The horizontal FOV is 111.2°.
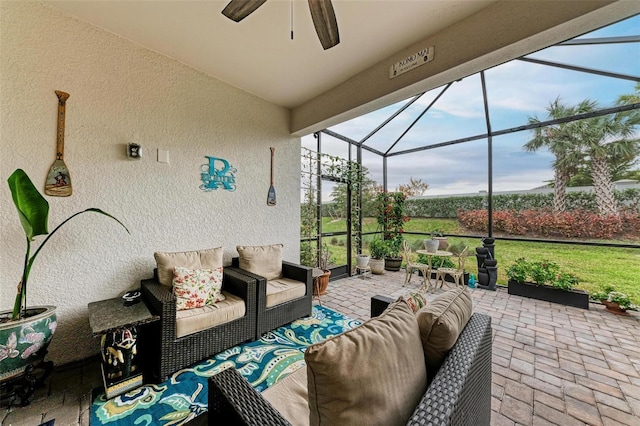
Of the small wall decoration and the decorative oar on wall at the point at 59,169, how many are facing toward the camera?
2

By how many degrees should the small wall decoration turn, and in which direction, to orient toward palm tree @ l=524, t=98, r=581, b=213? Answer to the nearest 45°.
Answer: approximately 45° to its left

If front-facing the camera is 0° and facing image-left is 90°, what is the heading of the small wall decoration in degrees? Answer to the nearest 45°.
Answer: approximately 0°

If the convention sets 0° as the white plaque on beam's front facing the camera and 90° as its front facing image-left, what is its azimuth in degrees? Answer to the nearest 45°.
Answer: approximately 45°

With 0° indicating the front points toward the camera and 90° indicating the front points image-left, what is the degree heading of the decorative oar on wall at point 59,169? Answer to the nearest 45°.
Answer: approximately 0°
